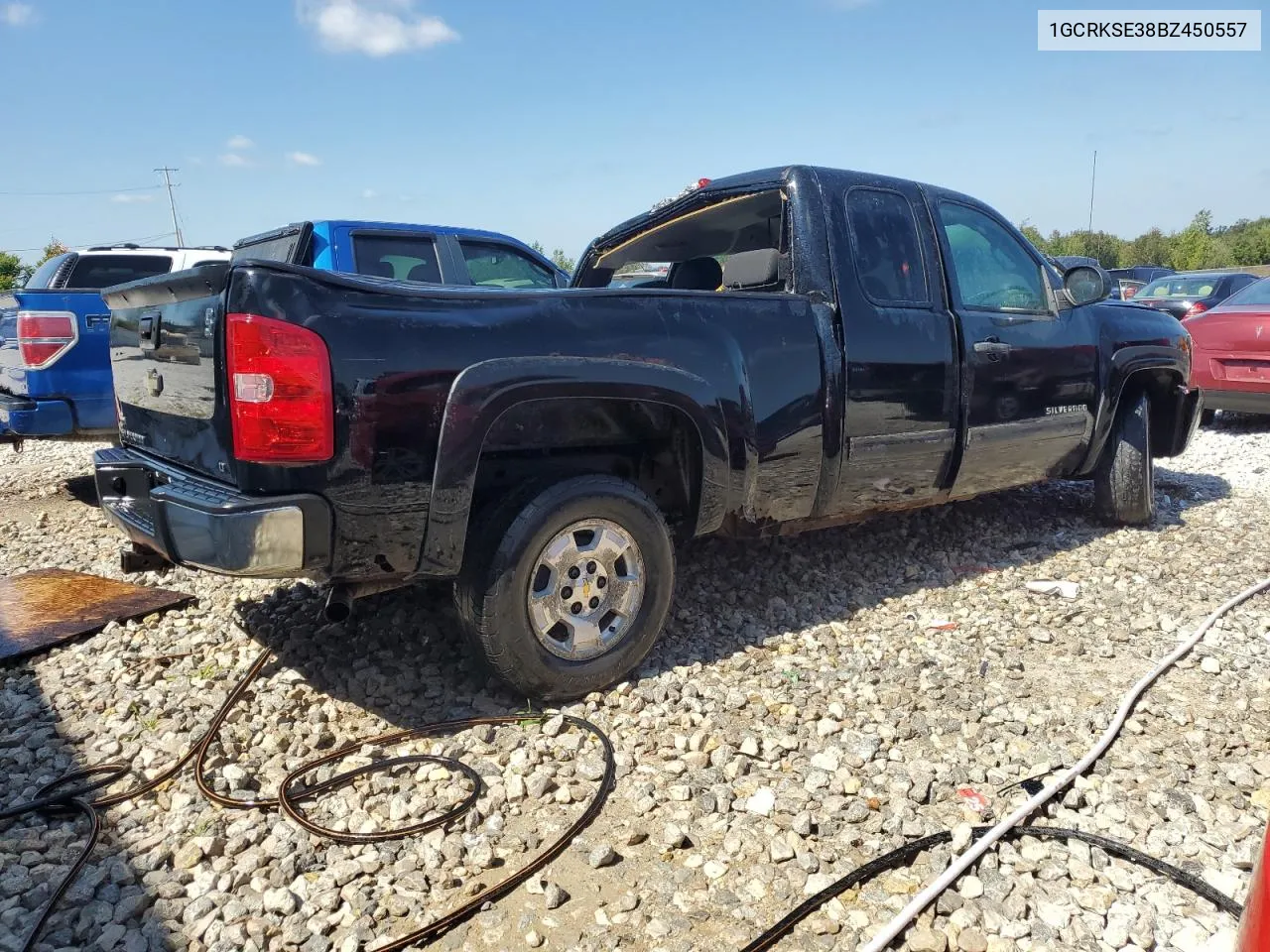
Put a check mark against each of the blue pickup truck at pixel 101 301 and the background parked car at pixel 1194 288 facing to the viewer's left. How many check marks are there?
0

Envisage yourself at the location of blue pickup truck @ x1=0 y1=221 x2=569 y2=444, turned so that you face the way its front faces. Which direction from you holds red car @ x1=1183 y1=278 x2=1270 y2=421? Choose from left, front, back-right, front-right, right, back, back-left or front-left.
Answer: front-right

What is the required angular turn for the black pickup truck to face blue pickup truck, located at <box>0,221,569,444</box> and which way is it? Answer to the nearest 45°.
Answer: approximately 90° to its left

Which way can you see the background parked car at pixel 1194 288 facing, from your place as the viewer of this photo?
facing away from the viewer and to the right of the viewer

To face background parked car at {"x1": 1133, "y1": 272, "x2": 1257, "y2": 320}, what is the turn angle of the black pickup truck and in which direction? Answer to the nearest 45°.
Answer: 0° — it already faces it

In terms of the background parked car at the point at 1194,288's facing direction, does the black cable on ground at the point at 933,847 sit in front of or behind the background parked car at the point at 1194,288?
behind

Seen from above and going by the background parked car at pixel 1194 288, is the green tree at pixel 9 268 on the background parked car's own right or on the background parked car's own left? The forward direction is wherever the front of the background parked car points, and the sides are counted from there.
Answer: on the background parked car's own left

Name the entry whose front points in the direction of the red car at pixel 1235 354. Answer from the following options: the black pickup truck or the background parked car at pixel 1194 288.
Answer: the black pickup truck

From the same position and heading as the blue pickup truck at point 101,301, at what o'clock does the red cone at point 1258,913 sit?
The red cone is roughly at 4 o'clock from the blue pickup truck.

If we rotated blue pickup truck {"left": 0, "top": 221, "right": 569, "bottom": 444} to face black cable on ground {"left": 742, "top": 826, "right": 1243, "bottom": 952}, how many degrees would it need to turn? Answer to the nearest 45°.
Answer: approximately 90° to its right

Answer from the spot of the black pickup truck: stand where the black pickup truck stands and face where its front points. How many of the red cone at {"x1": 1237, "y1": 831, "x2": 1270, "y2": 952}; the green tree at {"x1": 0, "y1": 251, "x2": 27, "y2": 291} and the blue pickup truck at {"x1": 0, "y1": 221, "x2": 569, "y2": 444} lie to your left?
2

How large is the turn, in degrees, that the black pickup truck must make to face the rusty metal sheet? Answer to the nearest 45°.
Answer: approximately 135° to its left

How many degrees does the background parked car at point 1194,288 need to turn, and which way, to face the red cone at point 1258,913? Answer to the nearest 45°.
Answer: approximately 135° to its right

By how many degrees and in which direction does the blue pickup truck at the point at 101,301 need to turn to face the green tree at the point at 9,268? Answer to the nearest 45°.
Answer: approximately 45° to its left

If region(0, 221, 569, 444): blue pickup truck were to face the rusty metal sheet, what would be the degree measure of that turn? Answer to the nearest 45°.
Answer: approximately 135° to its right

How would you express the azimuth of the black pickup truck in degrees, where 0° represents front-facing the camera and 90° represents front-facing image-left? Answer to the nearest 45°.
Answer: approximately 225°
